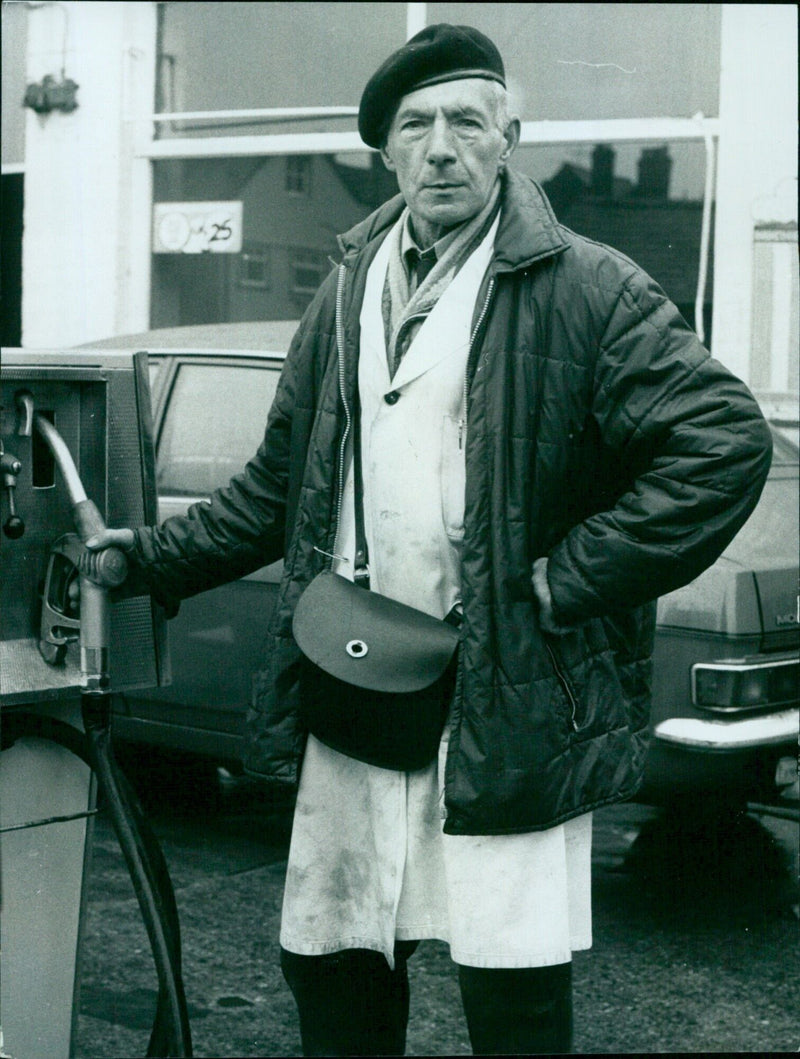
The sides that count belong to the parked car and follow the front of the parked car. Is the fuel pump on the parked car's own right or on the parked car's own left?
on the parked car's own left

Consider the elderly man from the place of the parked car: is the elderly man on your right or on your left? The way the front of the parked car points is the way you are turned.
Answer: on your left

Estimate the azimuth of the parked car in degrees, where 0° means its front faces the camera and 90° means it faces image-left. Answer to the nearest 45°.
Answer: approximately 135°
